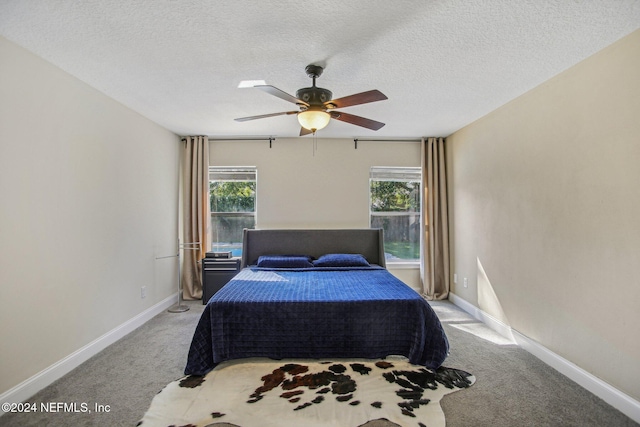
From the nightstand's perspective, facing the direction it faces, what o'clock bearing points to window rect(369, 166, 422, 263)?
The window is roughly at 9 o'clock from the nightstand.

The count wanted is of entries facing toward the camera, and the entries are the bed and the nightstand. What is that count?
2

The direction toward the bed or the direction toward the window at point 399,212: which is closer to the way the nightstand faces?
the bed

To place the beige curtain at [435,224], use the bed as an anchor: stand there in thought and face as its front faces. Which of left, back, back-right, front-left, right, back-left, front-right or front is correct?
back-left

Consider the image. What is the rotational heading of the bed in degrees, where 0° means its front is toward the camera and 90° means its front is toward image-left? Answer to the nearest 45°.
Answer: approximately 0°

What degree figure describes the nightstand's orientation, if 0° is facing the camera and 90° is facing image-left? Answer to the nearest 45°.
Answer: approximately 0°

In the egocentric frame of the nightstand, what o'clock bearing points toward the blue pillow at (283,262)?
The blue pillow is roughly at 10 o'clock from the nightstand.

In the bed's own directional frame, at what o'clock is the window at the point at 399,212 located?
The window is roughly at 7 o'clock from the bed.

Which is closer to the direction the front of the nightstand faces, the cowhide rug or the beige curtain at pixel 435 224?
the cowhide rug

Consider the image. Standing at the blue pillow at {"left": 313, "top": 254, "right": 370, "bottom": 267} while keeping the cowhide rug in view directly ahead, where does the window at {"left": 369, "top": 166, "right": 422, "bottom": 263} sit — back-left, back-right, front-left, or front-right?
back-left
